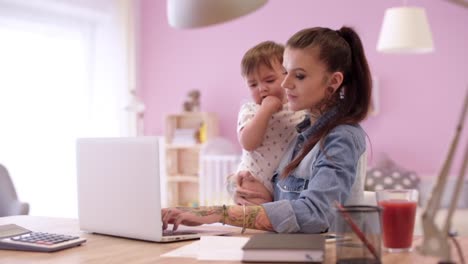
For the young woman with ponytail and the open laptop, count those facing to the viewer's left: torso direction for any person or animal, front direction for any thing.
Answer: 1

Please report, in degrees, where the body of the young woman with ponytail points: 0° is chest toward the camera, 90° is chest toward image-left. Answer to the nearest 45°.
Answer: approximately 90°

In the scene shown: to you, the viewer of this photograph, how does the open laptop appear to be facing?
facing away from the viewer and to the right of the viewer

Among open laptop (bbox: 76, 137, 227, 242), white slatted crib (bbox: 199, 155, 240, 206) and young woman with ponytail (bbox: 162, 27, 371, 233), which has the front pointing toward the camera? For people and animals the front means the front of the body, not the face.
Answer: the white slatted crib

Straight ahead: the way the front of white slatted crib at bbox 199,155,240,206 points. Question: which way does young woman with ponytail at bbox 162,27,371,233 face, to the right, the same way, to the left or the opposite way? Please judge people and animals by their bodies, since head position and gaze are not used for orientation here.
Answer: to the right

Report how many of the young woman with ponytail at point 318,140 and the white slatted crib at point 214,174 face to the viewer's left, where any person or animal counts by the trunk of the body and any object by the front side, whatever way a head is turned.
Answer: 1

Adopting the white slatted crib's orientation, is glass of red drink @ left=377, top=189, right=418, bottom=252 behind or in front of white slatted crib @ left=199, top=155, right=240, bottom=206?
in front

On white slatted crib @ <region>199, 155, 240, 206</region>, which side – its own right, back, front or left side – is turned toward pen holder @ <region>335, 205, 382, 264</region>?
front

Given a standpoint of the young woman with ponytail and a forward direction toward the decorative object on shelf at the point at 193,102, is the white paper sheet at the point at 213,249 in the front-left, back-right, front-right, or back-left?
back-left

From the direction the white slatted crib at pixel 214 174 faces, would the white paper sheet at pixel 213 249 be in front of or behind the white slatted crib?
in front
